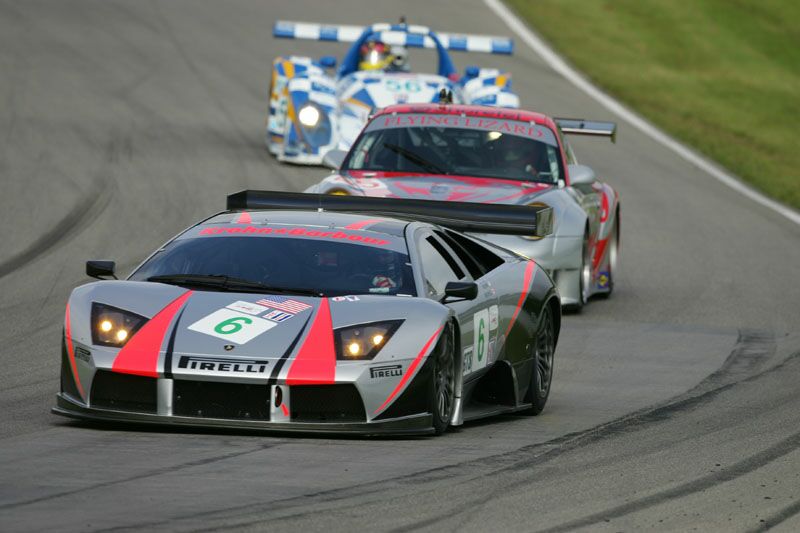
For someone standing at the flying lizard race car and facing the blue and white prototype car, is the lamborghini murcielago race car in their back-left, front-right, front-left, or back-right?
back-left

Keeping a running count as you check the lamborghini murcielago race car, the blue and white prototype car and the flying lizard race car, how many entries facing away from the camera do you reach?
0

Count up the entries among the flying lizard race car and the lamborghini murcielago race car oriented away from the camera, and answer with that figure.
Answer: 0

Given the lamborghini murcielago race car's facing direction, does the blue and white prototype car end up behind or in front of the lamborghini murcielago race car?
behind

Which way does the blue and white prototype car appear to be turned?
toward the camera

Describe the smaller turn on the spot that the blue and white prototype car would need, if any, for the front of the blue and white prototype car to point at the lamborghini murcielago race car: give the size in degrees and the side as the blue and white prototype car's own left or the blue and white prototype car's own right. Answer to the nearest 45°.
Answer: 0° — it already faces it

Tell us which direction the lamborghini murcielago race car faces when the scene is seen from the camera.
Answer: facing the viewer and to the left of the viewer

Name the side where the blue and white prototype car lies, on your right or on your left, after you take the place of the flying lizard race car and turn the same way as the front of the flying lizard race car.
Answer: on your right

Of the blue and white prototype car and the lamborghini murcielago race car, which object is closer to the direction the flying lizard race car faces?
the lamborghini murcielago race car

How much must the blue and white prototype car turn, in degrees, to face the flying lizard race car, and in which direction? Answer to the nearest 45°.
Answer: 0° — it already faces it

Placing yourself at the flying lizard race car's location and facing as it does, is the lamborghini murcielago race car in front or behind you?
in front
